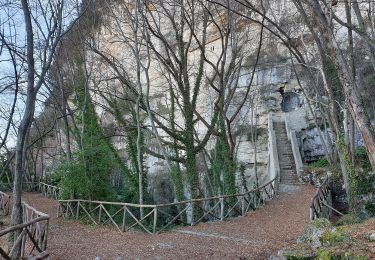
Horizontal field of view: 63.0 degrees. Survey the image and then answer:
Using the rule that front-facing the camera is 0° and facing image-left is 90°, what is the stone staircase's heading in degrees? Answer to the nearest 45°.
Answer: approximately 0°

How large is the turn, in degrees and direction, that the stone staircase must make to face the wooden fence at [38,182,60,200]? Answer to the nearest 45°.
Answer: approximately 90° to its right

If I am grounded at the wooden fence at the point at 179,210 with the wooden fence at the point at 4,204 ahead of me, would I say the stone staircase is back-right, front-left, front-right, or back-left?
back-right

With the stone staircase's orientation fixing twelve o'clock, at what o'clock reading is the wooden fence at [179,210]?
The wooden fence is roughly at 1 o'clock from the stone staircase.

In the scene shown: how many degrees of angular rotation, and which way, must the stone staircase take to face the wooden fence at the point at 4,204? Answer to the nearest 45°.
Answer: approximately 45° to its right

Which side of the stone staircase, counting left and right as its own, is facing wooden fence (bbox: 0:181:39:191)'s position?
right
